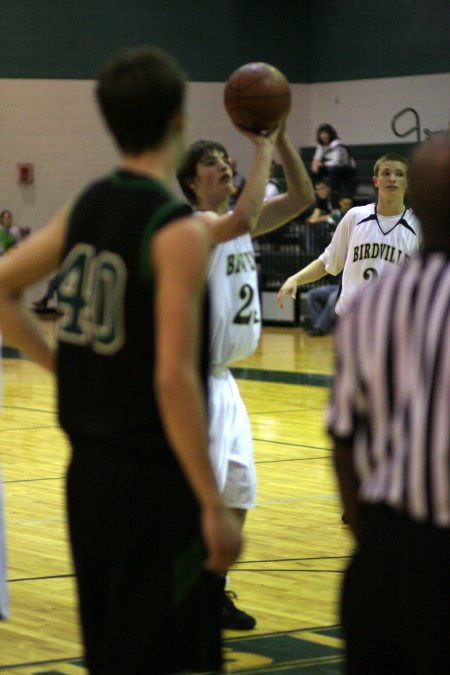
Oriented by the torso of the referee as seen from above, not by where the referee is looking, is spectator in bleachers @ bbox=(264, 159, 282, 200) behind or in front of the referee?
in front

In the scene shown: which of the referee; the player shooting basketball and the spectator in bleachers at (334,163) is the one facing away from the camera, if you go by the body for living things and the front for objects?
the referee

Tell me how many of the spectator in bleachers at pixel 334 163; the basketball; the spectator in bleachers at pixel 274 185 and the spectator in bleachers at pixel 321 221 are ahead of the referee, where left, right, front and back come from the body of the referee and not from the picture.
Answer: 4

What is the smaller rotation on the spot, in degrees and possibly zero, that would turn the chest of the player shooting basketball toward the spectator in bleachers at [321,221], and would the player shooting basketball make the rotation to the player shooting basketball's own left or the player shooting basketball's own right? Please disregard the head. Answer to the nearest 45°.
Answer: approximately 135° to the player shooting basketball's own left

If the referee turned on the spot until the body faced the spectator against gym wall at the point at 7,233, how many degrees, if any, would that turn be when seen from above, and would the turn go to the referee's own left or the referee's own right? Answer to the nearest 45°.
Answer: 0° — they already face them

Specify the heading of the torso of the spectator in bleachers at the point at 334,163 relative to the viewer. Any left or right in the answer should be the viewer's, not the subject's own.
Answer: facing the viewer and to the left of the viewer

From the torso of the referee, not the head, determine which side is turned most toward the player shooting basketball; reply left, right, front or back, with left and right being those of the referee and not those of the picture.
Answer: front

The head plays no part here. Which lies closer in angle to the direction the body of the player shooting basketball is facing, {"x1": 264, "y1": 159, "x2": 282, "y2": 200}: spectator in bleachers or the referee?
the referee

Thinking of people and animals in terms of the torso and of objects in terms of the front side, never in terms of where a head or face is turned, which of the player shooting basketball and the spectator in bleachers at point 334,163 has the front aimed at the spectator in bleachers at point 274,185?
the spectator in bleachers at point 334,163

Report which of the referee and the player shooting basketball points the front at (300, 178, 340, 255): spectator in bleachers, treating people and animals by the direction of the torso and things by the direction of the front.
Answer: the referee

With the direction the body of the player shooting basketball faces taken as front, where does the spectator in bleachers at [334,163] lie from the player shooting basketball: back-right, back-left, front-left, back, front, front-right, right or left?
back-left

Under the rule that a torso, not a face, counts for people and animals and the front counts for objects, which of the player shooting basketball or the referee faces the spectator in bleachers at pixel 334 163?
the referee

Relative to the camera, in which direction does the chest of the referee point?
away from the camera

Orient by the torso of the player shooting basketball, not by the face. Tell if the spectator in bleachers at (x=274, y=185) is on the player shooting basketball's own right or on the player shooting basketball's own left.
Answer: on the player shooting basketball's own left

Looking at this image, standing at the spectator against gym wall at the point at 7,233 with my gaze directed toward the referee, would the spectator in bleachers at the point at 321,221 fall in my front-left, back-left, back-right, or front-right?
front-left

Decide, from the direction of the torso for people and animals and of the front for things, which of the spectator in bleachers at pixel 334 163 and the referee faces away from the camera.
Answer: the referee

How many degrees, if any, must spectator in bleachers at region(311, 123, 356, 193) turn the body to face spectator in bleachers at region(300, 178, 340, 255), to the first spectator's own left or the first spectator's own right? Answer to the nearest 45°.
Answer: approximately 45° to the first spectator's own left

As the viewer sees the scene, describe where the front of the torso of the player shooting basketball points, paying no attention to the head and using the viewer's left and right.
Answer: facing the viewer and to the right of the viewer
